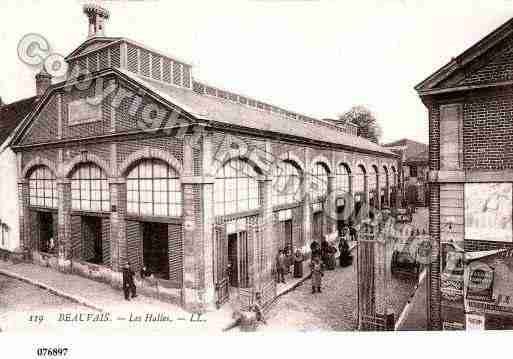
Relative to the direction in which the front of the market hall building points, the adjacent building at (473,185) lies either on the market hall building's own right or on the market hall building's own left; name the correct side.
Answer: on the market hall building's own left

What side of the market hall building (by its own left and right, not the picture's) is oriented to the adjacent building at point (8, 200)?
right

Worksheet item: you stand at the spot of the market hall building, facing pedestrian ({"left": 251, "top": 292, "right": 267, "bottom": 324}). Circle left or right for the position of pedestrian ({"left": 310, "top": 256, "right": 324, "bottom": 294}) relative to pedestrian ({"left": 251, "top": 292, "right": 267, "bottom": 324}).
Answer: left

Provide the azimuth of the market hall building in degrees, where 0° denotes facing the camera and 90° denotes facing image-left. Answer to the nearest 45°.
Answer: approximately 45°

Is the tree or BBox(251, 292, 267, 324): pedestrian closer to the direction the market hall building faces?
the pedestrian
